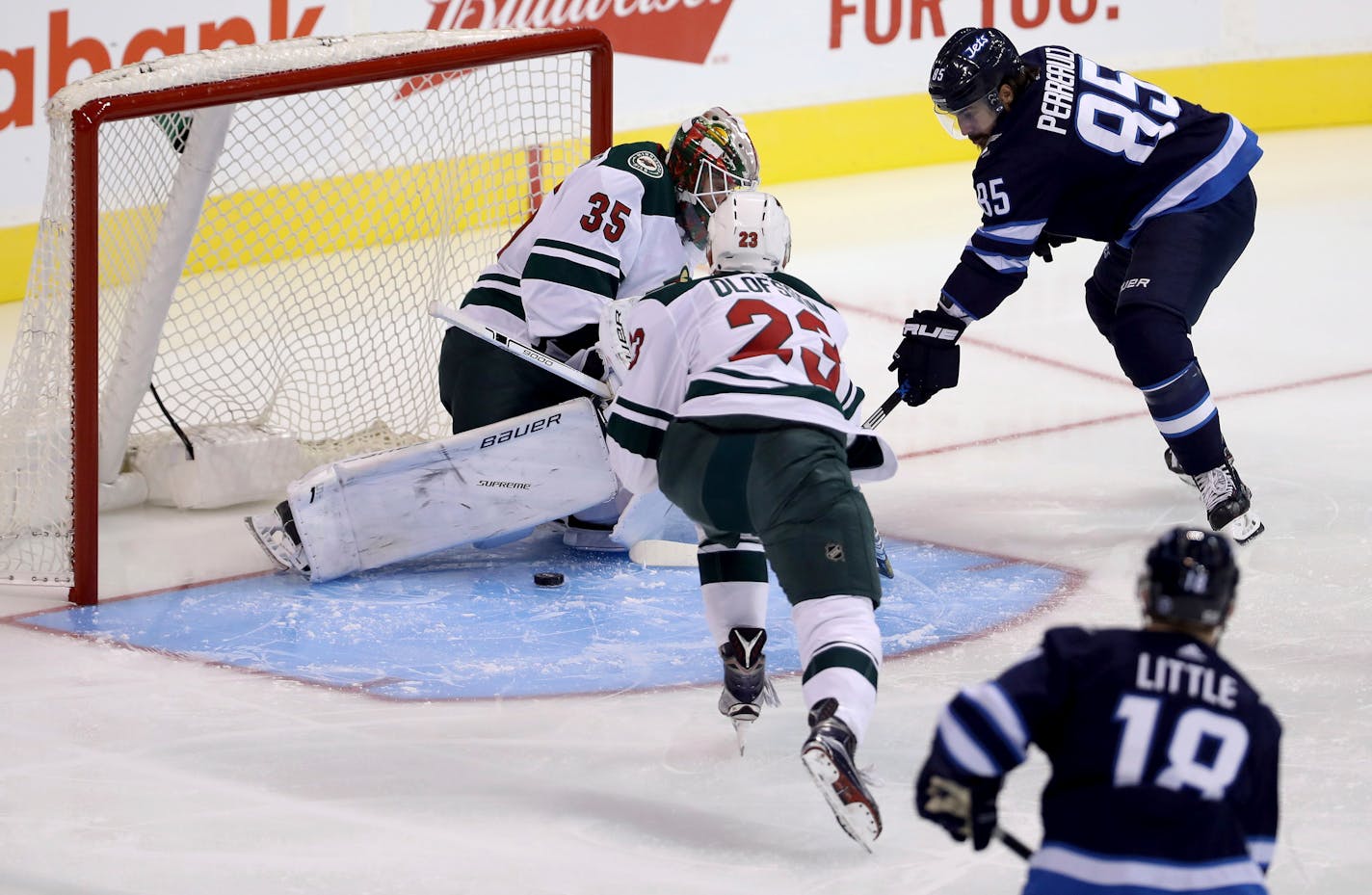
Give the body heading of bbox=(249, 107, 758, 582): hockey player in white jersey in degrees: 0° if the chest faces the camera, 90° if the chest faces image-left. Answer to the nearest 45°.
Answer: approximately 270°

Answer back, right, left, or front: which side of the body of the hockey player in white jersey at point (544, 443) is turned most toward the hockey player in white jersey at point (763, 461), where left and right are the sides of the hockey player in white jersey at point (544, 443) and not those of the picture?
right

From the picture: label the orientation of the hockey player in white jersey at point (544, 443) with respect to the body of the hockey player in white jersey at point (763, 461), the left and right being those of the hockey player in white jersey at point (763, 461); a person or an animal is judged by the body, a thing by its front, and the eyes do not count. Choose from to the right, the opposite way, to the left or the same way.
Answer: to the right

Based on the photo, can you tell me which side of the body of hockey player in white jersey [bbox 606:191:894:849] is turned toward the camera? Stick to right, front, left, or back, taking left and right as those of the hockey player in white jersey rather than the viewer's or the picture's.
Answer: back

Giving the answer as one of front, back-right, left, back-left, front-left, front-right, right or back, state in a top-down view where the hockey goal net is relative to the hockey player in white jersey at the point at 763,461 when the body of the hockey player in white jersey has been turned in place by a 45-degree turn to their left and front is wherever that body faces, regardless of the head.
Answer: front

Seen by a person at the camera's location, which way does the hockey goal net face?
facing the viewer and to the right of the viewer
